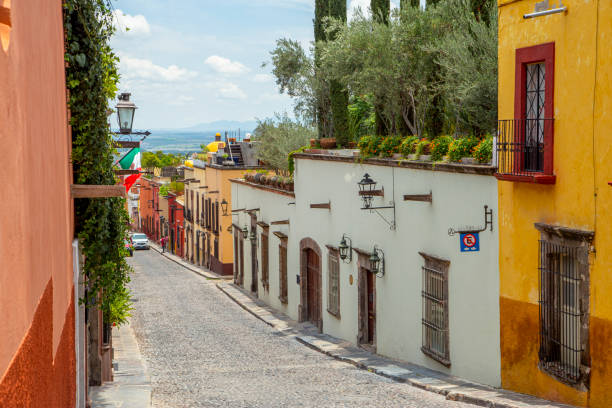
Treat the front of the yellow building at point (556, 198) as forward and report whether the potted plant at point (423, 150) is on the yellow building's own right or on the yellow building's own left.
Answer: on the yellow building's own right

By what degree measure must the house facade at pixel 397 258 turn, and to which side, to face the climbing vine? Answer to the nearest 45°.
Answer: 0° — it already faces it

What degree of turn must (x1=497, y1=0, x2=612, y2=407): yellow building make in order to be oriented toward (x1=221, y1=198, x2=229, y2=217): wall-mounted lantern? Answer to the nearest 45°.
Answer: approximately 90° to its right

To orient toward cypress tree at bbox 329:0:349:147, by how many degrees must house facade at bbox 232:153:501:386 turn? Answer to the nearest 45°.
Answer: approximately 135° to its right

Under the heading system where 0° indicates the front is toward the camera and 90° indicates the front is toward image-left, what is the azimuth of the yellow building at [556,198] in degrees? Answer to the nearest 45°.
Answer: approximately 45°

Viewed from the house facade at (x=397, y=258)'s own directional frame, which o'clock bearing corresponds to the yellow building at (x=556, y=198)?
The yellow building is roughly at 10 o'clock from the house facade.

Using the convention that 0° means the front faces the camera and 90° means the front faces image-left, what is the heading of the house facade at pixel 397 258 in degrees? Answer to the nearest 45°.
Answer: approximately 45°
